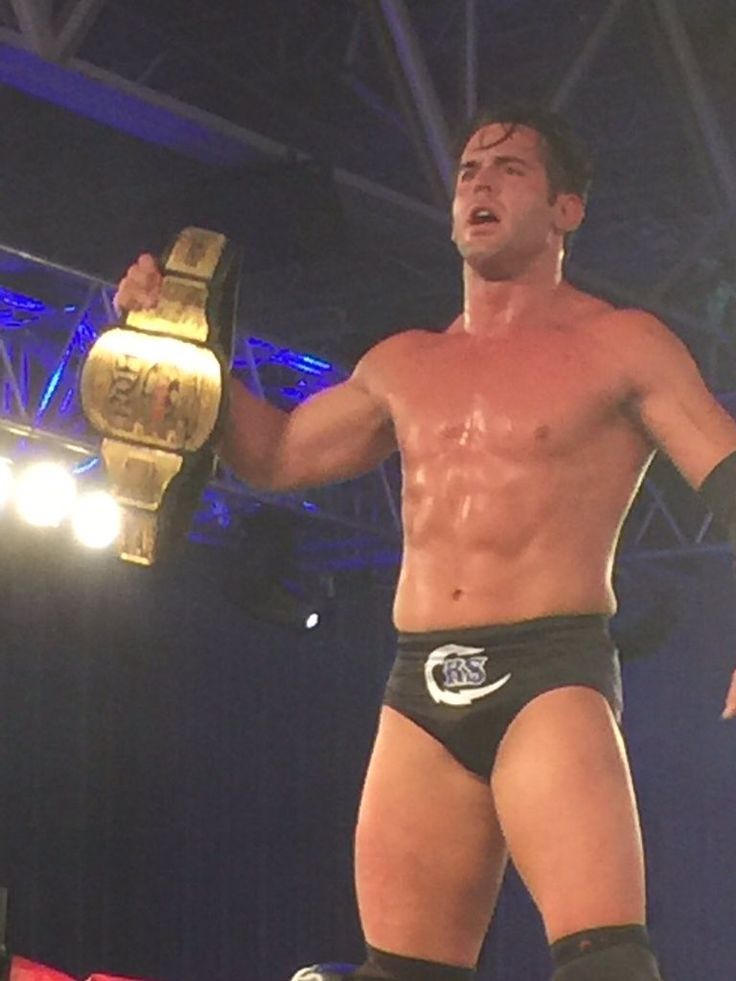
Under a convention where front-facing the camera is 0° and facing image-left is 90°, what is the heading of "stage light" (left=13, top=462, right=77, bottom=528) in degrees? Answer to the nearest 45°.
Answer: approximately 0°

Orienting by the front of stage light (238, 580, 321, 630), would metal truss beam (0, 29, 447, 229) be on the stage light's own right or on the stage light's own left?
on the stage light's own right

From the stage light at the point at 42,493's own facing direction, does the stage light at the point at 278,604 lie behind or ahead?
behind

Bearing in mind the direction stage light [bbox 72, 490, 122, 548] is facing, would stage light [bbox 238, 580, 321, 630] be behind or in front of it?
behind

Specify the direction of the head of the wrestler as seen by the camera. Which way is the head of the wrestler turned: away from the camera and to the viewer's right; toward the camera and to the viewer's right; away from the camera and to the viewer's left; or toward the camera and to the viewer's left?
toward the camera and to the viewer's left

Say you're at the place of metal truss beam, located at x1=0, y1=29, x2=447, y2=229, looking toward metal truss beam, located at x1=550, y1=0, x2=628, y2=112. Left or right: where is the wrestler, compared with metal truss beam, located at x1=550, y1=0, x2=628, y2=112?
right

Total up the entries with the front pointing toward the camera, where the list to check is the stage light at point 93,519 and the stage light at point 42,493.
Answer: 2
